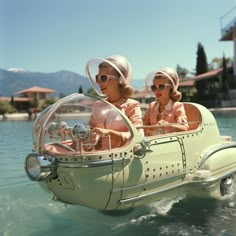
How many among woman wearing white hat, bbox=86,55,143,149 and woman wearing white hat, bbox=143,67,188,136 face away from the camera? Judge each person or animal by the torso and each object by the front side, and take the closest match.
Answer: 0

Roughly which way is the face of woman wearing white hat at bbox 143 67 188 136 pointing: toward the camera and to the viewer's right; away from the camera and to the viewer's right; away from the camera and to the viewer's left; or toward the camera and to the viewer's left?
toward the camera and to the viewer's left

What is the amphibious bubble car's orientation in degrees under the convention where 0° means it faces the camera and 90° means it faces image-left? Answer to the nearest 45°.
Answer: approximately 45°

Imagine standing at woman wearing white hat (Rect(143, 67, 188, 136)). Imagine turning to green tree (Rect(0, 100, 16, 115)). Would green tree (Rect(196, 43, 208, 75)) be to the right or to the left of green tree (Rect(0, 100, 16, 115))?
right

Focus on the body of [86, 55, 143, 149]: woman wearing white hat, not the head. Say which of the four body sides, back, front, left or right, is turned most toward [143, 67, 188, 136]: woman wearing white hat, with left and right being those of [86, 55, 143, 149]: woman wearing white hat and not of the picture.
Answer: back

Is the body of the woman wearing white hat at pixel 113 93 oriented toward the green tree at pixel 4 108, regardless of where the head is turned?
no

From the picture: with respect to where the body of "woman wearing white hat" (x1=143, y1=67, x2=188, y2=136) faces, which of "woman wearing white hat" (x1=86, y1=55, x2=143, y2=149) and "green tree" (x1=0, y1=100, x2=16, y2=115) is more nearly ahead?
the woman wearing white hat

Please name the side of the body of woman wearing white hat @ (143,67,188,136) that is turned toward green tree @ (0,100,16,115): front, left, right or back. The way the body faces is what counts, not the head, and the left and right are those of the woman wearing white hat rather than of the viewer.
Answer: right

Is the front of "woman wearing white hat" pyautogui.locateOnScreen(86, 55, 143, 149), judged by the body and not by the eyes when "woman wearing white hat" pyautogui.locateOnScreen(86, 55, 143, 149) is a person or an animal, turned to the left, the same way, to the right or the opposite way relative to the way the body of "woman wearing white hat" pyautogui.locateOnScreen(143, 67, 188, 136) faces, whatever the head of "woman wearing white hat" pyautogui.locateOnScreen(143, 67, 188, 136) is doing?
the same way

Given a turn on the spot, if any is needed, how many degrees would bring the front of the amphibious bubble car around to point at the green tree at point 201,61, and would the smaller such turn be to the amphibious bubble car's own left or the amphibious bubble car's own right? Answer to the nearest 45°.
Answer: approximately 135° to the amphibious bubble car's own right

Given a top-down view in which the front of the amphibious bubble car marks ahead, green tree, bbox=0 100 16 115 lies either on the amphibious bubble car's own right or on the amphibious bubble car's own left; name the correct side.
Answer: on the amphibious bubble car's own right

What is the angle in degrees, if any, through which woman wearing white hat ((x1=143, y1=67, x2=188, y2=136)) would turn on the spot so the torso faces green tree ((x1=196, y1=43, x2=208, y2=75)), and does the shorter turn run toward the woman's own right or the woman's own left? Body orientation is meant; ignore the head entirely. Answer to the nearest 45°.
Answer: approximately 135° to the woman's own right

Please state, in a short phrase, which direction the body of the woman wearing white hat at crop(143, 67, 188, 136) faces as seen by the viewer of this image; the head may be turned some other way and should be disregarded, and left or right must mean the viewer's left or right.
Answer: facing the viewer and to the left of the viewer

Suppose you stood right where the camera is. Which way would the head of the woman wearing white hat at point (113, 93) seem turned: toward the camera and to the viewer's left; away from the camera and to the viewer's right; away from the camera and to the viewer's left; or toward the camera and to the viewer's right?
toward the camera and to the viewer's left
